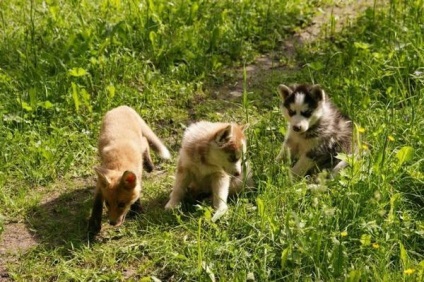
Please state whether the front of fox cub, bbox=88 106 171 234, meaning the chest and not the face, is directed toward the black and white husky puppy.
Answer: no

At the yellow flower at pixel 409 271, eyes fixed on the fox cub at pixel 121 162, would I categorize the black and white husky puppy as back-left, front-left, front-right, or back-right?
front-right

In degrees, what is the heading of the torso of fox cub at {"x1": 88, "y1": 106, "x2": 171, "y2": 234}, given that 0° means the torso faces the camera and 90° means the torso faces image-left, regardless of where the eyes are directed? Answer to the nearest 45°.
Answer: approximately 0°

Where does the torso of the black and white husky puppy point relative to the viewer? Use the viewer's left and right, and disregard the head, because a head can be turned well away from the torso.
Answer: facing the viewer and to the left of the viewer

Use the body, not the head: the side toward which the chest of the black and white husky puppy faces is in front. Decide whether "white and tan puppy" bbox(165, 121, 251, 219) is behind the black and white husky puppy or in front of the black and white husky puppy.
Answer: in front

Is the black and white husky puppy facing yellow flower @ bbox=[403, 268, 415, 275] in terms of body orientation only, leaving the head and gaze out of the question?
no

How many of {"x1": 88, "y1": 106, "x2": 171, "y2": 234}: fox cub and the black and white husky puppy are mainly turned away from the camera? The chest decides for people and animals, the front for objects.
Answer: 0

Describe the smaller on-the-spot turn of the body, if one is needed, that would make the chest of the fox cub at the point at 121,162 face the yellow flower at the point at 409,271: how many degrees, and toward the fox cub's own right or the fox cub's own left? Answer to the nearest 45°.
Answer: approximately 45° to the fox cub's own left

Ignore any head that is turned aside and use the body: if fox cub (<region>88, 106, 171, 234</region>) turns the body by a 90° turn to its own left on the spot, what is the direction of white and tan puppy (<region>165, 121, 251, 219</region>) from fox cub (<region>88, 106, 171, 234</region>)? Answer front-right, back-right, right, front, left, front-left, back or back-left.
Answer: front
